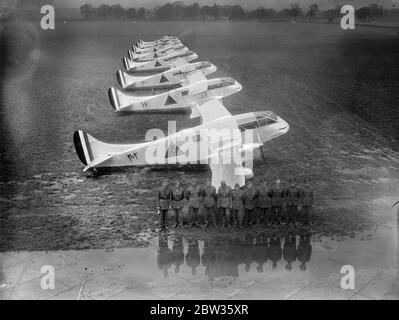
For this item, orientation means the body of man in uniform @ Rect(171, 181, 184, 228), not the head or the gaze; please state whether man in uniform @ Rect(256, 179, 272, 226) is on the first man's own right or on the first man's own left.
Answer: on the first man's own left

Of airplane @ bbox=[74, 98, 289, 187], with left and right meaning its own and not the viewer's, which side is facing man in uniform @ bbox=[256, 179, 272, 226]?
right

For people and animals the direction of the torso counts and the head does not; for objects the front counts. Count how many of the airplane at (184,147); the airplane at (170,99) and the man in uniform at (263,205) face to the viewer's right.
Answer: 2

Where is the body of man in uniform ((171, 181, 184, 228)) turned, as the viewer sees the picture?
toward the camera

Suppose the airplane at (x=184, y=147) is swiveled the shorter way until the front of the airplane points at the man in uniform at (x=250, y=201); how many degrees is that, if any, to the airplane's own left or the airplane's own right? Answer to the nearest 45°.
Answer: approximately 90° to the airplane's own right

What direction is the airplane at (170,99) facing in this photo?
to the viewer's right

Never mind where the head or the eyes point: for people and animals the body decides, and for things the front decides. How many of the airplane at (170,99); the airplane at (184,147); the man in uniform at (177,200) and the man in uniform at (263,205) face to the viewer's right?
2

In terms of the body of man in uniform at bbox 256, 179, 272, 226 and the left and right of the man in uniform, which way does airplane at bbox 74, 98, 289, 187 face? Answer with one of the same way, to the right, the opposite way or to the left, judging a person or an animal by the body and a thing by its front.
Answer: to the left

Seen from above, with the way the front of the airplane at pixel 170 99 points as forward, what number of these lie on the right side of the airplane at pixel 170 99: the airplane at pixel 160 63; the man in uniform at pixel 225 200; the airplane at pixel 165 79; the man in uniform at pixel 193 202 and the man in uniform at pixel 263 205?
3

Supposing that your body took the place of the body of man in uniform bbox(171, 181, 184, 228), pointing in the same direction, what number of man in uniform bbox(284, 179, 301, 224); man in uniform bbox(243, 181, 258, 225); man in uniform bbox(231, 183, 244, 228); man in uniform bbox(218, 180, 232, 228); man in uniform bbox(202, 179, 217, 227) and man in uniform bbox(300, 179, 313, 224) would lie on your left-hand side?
6

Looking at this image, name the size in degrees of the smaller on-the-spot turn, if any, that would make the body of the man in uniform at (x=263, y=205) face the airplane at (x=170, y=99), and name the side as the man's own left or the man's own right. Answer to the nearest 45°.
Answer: approximately 180°

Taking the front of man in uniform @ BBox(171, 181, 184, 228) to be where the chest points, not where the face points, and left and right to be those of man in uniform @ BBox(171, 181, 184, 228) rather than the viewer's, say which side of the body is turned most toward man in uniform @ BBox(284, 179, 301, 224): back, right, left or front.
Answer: left

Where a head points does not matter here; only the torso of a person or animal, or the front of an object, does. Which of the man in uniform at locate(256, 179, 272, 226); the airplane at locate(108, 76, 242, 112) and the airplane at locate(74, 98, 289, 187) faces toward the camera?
the man in uniform

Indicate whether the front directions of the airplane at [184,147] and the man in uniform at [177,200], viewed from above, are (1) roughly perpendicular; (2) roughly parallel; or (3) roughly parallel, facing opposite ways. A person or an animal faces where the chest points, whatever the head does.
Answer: roughly perpendicular
